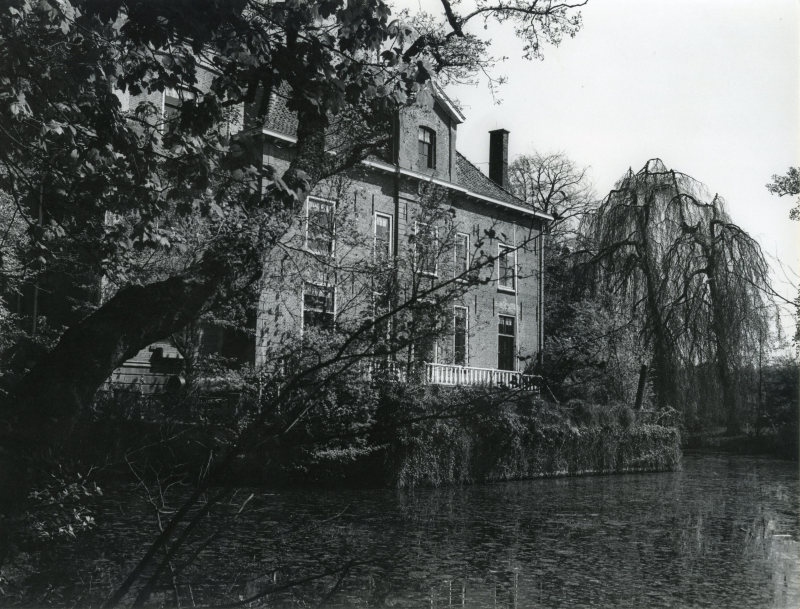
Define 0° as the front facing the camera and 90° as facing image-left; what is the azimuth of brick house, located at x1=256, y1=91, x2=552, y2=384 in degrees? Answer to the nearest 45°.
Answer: approximately 315°

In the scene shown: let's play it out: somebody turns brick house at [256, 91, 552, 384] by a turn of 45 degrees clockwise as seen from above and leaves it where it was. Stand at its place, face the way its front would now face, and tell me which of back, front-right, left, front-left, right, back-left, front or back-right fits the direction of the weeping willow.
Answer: left
